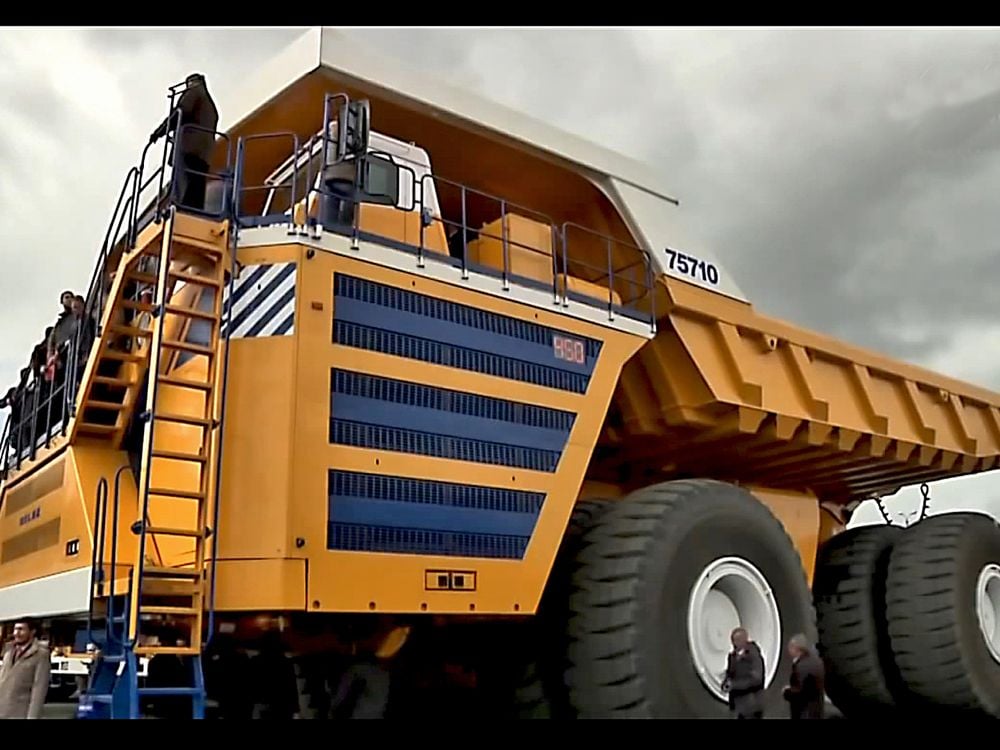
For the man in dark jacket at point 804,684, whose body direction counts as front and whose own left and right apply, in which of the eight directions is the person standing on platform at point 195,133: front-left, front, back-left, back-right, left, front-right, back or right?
front-left

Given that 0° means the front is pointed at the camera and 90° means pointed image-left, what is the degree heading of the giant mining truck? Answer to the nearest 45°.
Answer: approximately 45°

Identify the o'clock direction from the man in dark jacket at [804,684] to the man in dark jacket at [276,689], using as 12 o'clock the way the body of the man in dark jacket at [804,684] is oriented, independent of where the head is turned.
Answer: the man in dark jacket at [276,689] is roughly at 12 o'clock from the man in dark jacket at [804,684].

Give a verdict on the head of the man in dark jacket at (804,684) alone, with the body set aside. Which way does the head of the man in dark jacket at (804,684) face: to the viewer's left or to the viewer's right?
to the viewer's left

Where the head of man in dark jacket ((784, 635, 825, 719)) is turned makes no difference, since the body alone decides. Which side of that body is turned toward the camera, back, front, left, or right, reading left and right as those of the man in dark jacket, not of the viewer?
left

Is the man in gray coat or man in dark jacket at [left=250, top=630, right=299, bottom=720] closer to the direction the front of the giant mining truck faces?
the man in gray coat

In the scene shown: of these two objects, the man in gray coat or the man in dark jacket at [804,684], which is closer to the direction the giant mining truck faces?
the man in gray coat

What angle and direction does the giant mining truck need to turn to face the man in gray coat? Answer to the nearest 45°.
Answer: approximately 45° to its right

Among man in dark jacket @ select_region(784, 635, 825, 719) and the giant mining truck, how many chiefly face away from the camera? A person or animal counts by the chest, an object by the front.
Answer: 0
